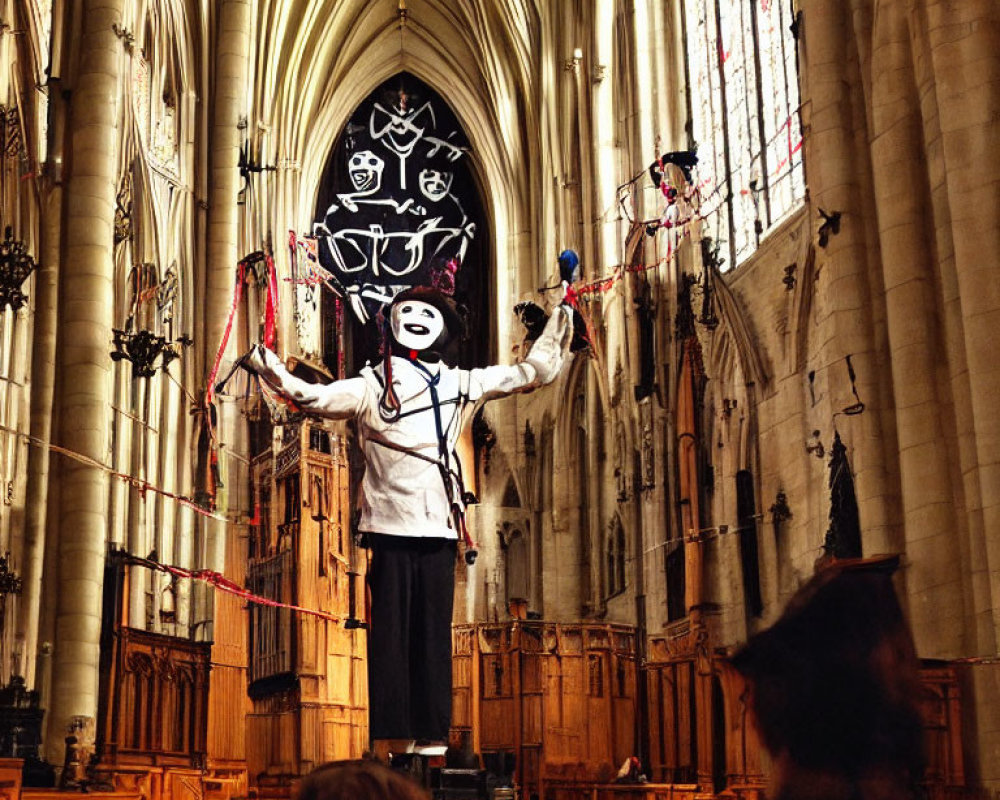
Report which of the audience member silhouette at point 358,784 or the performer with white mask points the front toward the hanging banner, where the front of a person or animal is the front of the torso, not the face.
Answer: the audience member silhouette

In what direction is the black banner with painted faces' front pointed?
toward the camera

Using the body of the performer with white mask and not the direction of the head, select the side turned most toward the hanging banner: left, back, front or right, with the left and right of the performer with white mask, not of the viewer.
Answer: back

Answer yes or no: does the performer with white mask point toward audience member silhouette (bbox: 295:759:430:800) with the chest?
yes

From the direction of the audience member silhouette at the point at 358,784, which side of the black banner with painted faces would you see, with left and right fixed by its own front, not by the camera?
front

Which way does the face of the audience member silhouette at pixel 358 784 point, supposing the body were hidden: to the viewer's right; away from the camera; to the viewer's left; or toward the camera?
away from the camera

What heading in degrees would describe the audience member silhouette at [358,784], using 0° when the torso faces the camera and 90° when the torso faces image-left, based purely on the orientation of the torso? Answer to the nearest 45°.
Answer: approximately 180°

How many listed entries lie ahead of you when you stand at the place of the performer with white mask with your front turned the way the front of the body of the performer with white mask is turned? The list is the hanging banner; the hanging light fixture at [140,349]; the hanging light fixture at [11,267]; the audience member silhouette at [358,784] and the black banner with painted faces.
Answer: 1

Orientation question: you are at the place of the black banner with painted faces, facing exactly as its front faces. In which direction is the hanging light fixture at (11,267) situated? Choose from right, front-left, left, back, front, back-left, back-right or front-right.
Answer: front

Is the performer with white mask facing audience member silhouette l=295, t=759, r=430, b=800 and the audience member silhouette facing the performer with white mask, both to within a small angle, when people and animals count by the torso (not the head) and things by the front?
yes

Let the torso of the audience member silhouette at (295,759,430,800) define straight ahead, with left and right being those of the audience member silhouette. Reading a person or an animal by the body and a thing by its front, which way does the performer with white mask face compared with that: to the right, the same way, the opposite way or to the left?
the opposite way

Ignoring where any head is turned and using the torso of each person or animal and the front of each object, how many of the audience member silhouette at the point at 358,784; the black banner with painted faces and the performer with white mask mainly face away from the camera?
1

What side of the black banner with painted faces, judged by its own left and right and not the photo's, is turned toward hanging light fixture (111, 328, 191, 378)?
front

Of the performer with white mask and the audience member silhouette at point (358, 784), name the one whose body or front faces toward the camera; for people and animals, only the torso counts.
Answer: the performer with white mask

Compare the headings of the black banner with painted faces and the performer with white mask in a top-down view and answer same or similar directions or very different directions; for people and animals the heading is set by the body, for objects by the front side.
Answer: same or similar directions

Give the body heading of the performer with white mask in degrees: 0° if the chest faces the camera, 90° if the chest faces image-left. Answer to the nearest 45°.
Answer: approximately 0°
